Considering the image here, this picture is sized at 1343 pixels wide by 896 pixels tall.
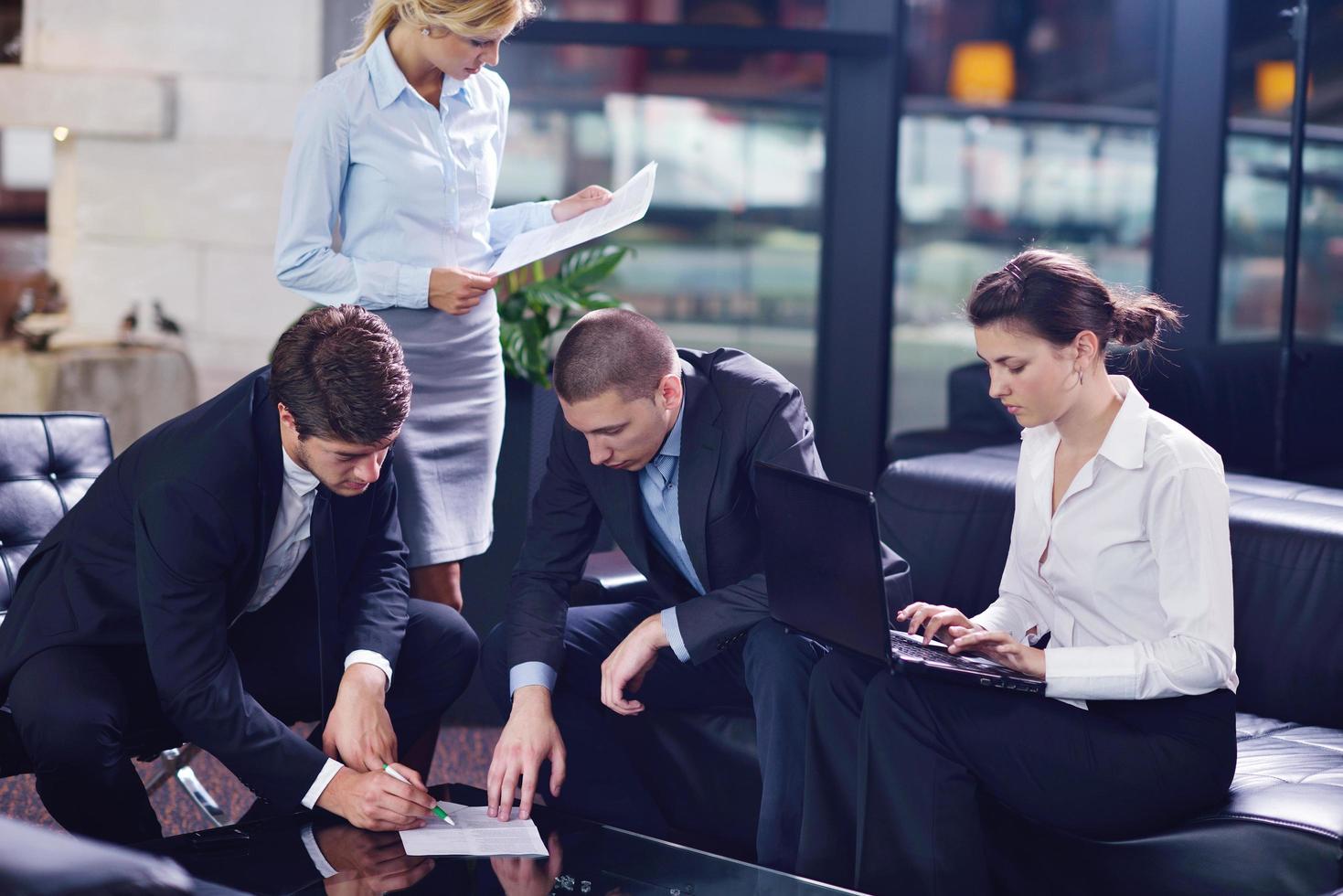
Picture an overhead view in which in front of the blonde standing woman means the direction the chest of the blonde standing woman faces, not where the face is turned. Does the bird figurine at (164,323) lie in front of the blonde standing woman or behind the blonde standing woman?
behind

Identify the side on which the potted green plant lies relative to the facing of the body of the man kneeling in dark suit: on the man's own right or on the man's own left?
on the man's own left

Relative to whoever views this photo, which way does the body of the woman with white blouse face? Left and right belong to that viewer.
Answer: facing the viewer and to the left of the viewer

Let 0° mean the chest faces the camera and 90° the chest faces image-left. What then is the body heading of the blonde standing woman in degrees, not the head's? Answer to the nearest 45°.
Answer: approximately 315°

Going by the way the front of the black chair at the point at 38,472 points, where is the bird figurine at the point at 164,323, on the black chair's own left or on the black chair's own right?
on the black chair's own left

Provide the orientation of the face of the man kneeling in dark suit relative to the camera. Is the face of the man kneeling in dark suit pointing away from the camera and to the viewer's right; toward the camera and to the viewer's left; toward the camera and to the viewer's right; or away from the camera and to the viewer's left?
toward the camera and to the viewer's right

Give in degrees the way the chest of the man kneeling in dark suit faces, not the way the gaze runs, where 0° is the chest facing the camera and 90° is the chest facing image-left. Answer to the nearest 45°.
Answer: approximately 315°

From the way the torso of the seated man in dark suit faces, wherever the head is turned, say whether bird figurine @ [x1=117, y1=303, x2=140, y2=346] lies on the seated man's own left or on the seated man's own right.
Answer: on the seated man's own right

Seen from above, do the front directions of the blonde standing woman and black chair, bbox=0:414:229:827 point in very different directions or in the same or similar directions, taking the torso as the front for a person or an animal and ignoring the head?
same or similar directions

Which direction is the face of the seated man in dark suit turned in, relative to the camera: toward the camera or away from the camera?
toward the camera

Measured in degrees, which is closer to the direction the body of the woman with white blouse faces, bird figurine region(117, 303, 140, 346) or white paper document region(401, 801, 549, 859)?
the white paper document

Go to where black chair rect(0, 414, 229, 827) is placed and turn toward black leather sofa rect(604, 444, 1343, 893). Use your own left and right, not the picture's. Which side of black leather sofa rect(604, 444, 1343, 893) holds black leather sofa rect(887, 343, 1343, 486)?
left
